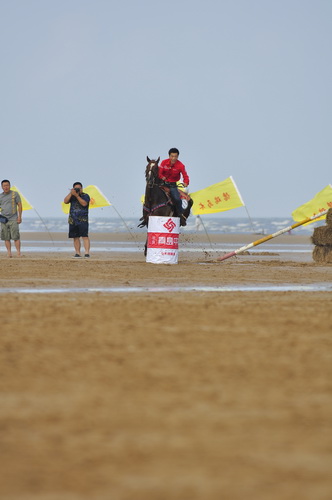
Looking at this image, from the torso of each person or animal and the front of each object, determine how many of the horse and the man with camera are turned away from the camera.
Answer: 0

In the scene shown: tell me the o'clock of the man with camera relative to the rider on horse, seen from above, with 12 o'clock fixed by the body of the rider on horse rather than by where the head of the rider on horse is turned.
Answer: The man with camera is roughly at 3 o'clock from the rider on horse.

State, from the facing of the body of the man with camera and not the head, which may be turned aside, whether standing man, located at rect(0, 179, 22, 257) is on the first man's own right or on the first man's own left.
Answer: on the first man's own right

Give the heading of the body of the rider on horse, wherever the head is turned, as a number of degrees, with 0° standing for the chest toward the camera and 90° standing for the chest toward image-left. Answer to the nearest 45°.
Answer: approximately 45°

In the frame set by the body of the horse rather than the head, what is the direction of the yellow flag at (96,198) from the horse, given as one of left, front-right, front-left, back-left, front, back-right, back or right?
back-right

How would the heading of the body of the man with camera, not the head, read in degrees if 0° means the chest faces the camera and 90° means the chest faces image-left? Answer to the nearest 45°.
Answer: approximately 0°

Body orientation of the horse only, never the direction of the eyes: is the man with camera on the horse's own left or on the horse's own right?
on the horse's own right

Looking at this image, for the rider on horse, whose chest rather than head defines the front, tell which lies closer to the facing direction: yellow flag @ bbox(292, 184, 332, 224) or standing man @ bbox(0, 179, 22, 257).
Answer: the standing man

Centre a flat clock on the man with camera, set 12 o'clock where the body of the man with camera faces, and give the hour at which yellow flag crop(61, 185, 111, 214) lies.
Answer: The yellow flag is roughly at 6 o'clock from the man with camera.

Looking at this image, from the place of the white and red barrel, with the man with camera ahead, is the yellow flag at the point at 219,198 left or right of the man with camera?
right

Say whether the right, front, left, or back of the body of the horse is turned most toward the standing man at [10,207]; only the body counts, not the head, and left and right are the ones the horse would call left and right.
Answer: right
